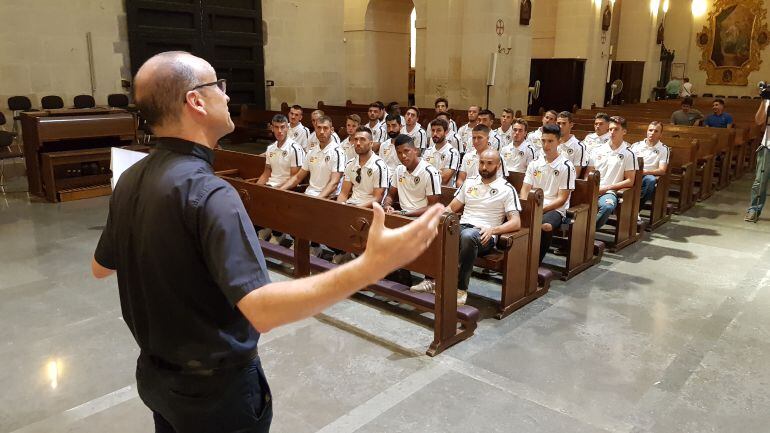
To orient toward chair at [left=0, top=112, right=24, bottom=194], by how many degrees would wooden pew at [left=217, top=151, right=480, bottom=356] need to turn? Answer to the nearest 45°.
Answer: approximately 90° to its right

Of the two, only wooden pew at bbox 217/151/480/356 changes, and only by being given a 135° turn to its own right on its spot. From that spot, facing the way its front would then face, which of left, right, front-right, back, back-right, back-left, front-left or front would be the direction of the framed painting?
front-right

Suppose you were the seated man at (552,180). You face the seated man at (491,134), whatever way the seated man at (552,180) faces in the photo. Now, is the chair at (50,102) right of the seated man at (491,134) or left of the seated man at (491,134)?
left

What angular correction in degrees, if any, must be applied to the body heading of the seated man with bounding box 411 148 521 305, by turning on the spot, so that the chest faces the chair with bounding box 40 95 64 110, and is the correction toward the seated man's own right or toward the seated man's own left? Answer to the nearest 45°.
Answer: approximately 90° to the seated man's own right

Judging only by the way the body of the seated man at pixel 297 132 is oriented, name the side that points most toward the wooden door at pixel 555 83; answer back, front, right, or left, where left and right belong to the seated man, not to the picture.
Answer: back

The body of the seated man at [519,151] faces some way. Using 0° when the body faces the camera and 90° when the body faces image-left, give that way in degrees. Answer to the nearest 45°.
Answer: approximately 45°

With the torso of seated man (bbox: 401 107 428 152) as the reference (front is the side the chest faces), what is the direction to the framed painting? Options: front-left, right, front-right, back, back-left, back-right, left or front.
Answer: back
